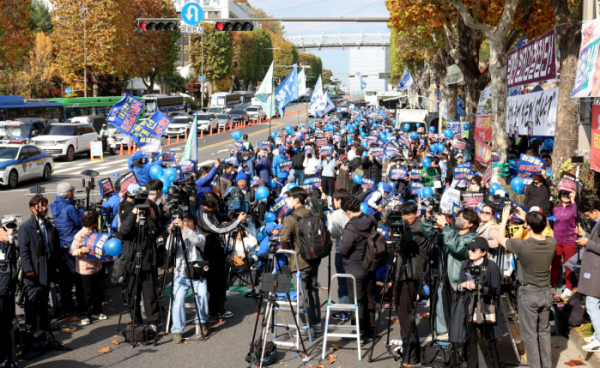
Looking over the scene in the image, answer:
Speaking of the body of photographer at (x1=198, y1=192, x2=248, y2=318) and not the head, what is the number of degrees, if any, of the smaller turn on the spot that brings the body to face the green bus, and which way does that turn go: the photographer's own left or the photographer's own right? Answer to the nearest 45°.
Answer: approximately 90° to the photographer's own left

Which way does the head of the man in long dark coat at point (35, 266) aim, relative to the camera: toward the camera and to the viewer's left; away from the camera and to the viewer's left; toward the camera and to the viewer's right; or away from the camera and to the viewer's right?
toward the camera and to the viewer's right

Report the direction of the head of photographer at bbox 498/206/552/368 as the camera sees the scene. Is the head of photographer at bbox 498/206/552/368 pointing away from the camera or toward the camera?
away from the camera

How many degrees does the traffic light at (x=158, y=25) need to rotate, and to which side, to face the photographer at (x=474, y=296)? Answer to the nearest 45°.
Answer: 0° — it already faces them

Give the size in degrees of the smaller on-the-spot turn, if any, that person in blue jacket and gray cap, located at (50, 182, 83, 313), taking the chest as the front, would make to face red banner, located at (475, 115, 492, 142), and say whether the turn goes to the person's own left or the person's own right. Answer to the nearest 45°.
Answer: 0° — they already face it

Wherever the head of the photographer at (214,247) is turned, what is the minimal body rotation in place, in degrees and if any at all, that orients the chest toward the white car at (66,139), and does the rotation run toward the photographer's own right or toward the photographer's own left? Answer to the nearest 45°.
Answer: approximately 90° to the photographer's own left

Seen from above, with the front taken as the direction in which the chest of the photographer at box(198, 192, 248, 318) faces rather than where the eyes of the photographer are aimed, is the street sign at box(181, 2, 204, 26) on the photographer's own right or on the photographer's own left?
on the photographer's own left

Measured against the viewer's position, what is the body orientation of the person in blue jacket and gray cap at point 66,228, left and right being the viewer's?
facing away from the viewer and to the right of the viewer

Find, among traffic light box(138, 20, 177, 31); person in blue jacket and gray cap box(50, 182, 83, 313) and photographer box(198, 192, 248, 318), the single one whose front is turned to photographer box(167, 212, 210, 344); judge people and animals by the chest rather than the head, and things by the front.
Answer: the traffic light

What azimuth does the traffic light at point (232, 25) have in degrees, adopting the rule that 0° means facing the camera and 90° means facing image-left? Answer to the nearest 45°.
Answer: approximately 0°

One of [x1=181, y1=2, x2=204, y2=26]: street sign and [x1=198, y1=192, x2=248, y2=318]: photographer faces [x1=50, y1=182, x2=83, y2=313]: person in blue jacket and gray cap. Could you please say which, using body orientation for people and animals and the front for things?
the street sign

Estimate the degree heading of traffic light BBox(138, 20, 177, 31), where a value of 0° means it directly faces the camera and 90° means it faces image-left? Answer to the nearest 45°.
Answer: approximately 0°
